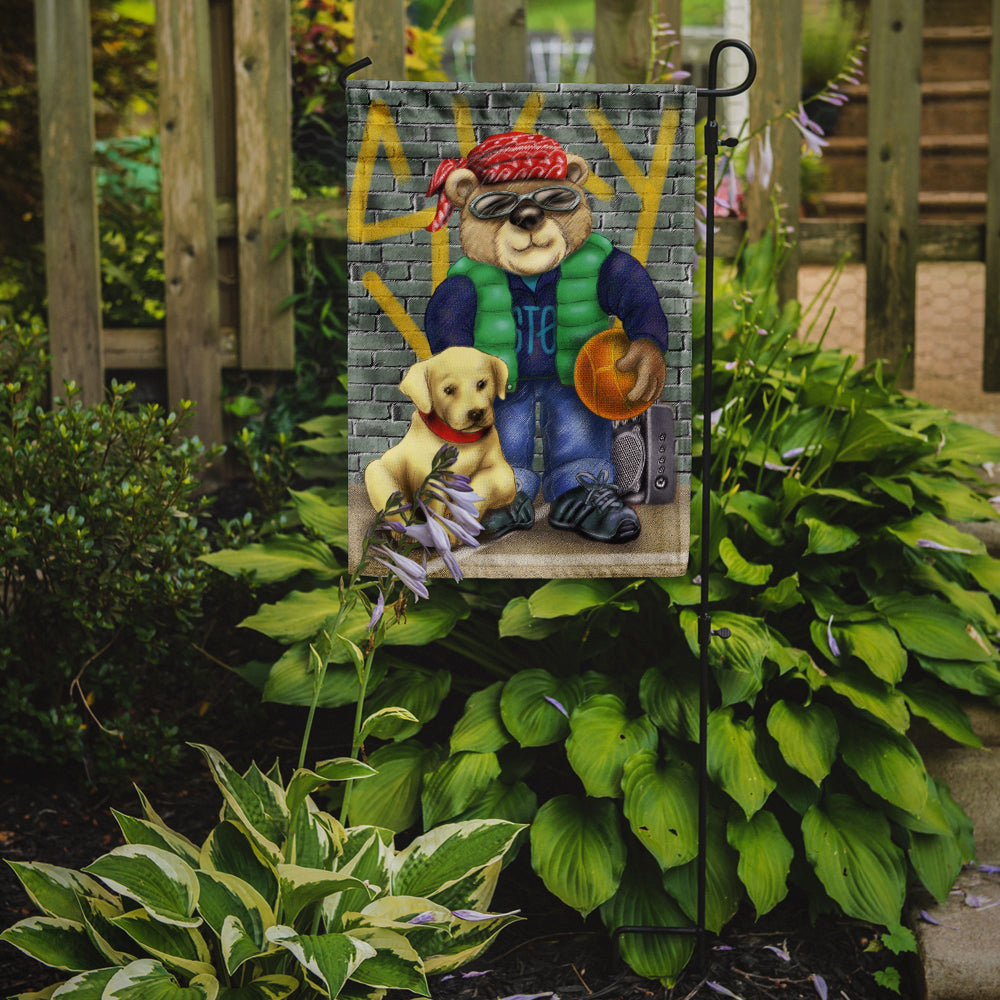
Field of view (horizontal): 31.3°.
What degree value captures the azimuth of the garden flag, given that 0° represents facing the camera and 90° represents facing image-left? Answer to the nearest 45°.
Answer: approximately 0°

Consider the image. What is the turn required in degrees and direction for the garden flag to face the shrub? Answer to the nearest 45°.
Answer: approximately 135° to its right

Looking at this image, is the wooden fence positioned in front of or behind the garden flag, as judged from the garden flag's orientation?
behind
